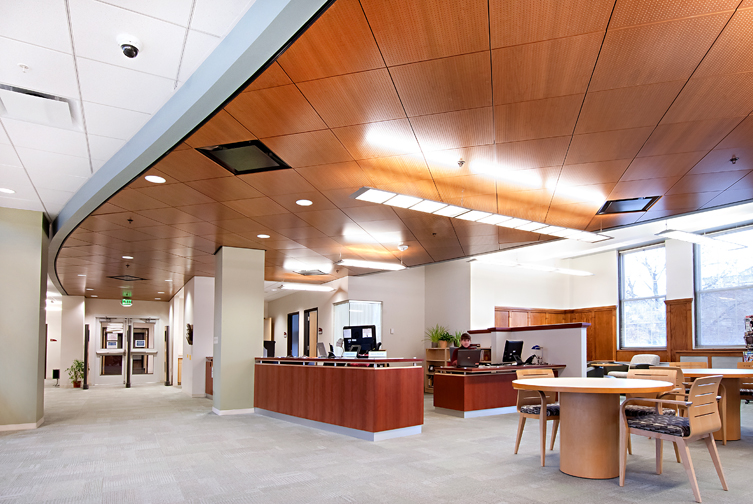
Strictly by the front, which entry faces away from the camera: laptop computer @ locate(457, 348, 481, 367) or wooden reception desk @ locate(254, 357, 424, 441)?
the laptop computer

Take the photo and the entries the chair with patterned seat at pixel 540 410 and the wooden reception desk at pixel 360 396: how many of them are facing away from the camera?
0

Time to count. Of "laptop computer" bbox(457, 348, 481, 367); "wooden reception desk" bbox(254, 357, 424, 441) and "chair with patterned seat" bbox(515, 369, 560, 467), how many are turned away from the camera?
1

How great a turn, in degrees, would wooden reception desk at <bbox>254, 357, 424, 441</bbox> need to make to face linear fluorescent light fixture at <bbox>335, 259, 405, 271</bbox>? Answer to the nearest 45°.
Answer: approximately 135° to its right

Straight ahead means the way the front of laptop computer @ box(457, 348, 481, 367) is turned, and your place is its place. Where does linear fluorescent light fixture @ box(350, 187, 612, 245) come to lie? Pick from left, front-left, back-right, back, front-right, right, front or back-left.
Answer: back

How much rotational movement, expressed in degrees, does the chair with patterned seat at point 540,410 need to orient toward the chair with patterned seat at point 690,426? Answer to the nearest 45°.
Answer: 0° — it already faces it

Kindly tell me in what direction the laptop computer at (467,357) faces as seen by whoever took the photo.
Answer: facing away from the viewer
